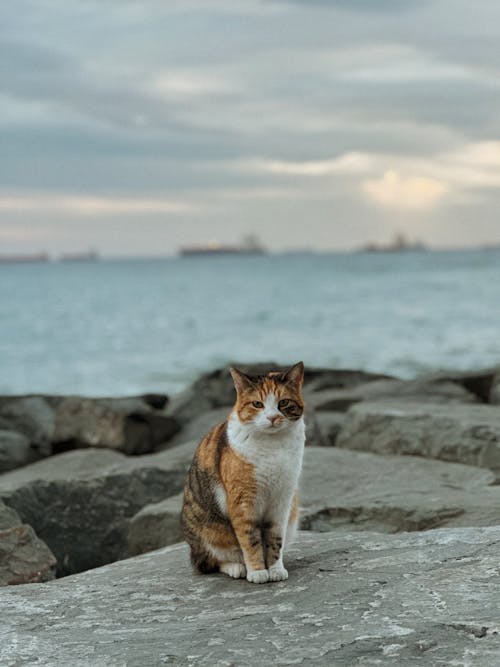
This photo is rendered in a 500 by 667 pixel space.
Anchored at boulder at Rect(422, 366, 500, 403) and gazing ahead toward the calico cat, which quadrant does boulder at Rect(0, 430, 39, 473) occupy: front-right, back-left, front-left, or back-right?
front-right

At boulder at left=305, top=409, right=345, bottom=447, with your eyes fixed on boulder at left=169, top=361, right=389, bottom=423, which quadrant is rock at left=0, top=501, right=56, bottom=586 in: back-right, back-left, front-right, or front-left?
back-left

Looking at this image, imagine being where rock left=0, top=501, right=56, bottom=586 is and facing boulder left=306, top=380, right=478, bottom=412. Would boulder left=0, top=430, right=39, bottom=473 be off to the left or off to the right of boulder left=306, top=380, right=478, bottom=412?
left

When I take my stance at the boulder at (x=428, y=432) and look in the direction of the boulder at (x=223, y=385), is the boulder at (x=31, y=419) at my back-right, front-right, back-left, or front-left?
front-left

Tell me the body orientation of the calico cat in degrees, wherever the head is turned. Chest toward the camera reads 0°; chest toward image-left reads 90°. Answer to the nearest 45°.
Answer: approximately 315°

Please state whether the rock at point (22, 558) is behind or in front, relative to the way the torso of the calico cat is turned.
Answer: behind

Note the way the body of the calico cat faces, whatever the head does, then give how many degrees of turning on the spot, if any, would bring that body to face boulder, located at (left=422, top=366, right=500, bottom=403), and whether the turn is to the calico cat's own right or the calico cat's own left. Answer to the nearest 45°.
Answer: approximately 135° to the calico cat's own left

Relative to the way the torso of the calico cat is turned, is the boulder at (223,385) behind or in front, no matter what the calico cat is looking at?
behind

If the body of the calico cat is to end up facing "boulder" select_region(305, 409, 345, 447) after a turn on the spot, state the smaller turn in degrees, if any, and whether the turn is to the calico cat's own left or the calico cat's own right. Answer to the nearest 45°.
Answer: approximately 135° to the calico cat's own left

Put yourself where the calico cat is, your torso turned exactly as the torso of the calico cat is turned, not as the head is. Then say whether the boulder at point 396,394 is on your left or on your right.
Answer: on your left

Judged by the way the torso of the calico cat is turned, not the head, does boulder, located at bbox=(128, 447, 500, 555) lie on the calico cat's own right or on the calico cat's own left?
on the calico cat's own left

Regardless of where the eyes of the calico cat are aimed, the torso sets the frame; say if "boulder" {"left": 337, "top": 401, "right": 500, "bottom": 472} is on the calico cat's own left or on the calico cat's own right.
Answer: on the calico cat's own left
